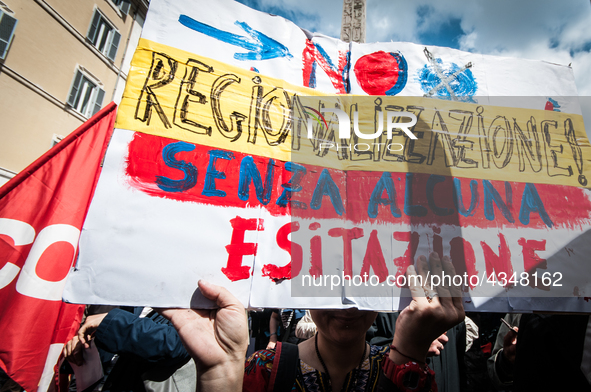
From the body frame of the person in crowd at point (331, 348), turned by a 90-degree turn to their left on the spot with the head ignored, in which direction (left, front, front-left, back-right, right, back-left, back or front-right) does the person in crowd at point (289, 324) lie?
left

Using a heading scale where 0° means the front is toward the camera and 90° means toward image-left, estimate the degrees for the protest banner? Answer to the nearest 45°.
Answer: approximately 0°

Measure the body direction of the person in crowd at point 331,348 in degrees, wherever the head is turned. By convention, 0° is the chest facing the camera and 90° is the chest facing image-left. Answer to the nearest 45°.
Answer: approximately 0°

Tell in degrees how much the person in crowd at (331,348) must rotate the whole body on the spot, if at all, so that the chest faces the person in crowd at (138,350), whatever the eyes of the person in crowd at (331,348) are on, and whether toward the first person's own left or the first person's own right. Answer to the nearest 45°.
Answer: approximately 90° to the first person's own right

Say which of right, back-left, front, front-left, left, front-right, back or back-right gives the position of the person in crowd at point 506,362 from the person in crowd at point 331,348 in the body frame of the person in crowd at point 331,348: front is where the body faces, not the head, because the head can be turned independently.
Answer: back-left

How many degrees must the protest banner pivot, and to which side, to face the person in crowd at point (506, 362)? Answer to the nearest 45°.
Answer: approximately 135° to its left

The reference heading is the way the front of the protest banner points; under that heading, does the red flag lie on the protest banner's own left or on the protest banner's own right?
on the protest banner's own right
